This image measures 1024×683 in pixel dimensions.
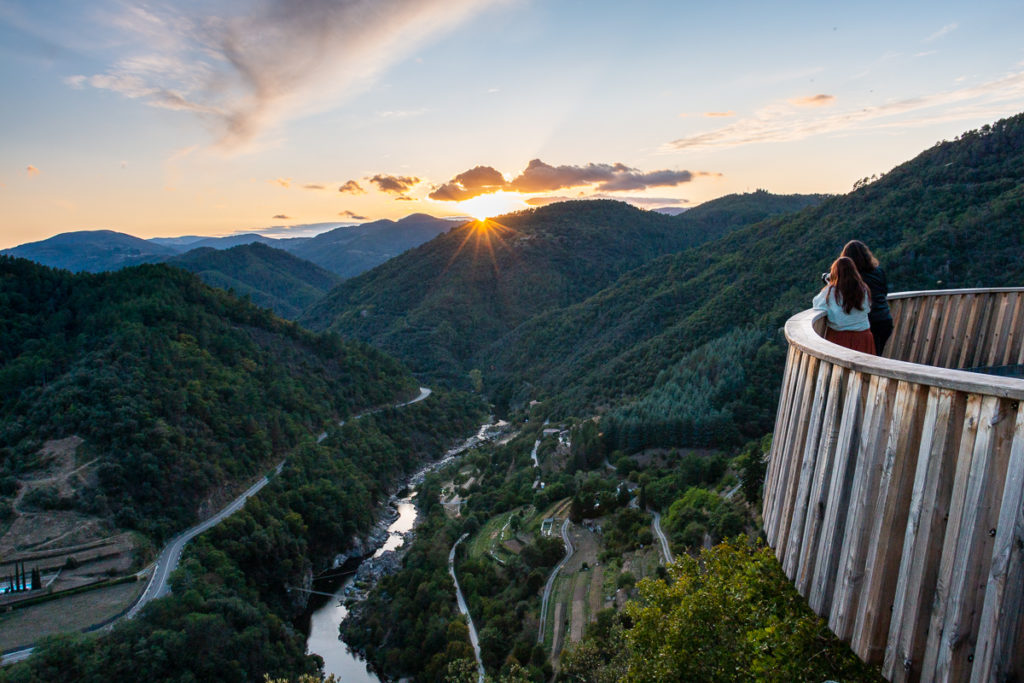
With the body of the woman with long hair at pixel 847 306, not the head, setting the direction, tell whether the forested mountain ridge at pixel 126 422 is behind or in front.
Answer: in front

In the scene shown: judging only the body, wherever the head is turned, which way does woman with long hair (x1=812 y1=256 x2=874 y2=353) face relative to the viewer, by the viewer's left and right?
facing away from the viewer and to the left of the viewer

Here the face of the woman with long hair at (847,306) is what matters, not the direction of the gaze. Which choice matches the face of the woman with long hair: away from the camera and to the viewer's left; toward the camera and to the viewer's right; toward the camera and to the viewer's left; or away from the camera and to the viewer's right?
away from the camera and to the viewer's left

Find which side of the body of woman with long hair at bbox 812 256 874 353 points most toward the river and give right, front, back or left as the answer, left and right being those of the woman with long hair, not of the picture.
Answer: front
